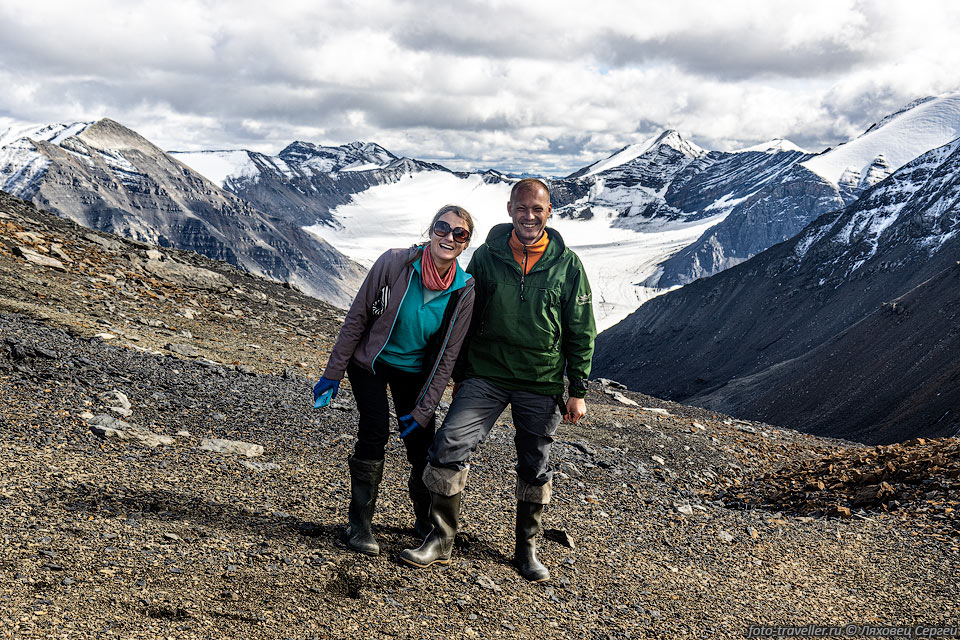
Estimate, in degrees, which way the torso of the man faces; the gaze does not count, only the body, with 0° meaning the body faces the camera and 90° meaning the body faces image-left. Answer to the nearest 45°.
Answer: approximately 0°

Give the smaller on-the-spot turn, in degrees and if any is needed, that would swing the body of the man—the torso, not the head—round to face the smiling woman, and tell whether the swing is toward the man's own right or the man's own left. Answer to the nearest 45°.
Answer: approximately 90° to the man's own right
